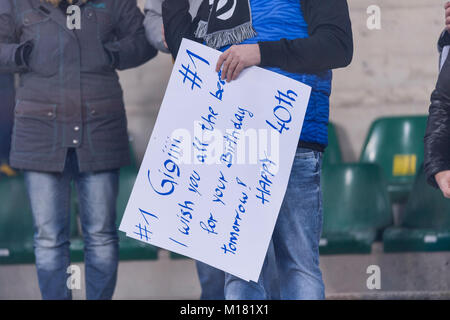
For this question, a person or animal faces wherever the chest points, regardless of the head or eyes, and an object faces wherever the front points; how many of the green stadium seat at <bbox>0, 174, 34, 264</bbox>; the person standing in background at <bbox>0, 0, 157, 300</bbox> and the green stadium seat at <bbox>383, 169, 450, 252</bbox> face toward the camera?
3

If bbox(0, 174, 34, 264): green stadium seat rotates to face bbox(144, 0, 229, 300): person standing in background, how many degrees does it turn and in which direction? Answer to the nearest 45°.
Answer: approximately 45° to its left

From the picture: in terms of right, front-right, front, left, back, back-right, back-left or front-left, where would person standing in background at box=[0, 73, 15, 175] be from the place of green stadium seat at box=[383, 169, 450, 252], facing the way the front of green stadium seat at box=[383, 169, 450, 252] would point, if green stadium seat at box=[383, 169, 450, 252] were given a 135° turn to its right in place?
front-left

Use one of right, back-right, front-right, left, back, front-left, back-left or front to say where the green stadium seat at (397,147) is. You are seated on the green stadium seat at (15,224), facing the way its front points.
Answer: left

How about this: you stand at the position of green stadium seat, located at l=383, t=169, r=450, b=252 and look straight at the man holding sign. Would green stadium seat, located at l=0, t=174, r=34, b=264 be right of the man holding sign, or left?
right

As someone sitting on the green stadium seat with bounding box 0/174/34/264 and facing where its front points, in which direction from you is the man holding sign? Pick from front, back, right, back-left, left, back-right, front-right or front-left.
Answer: front-left

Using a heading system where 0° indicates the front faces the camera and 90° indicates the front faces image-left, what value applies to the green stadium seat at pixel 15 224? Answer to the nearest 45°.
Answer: approximately 0°

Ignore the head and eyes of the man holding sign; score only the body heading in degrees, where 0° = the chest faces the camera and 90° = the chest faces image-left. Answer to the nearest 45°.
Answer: approximately 45°

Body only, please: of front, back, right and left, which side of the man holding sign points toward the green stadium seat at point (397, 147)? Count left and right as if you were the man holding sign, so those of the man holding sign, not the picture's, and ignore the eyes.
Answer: back

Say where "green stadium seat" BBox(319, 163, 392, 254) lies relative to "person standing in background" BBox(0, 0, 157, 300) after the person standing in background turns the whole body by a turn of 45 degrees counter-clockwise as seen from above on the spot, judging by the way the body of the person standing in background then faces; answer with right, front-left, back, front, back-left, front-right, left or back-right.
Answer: front-left

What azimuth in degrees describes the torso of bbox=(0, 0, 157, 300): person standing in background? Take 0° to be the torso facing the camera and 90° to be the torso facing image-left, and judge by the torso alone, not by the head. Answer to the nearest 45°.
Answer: approximately 0°

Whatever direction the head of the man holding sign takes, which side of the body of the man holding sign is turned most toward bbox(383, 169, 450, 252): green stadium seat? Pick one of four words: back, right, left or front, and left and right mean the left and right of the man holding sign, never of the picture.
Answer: back

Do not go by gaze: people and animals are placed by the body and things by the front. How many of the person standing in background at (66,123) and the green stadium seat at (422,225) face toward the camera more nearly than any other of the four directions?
2

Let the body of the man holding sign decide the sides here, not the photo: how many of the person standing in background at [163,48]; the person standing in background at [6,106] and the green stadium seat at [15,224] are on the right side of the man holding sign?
3
